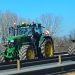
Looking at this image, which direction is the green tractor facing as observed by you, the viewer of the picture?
facing the viewer and to the left of the viewer
